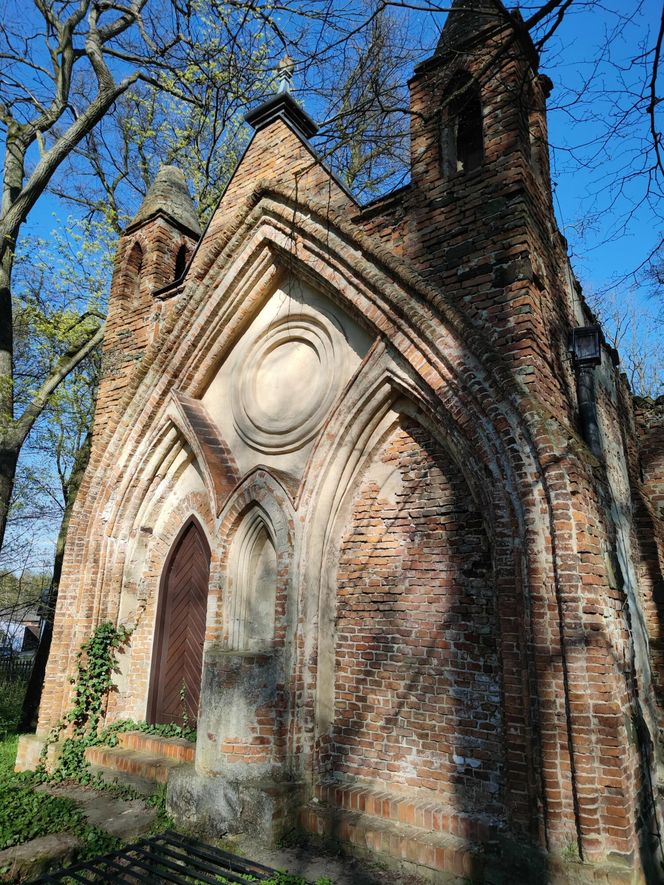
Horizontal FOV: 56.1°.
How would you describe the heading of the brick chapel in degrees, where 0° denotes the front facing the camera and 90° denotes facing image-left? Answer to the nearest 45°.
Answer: approximately 45°

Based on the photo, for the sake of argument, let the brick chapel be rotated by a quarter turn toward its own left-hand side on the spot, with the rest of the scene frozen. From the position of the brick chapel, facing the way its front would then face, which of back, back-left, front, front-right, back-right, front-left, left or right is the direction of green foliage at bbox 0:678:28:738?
back
